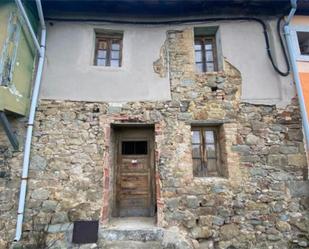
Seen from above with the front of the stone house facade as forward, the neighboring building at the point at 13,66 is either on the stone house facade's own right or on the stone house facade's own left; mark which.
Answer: on the stone house facade's own right

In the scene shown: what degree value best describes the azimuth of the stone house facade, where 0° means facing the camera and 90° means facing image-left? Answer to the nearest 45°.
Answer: approximately 0°
